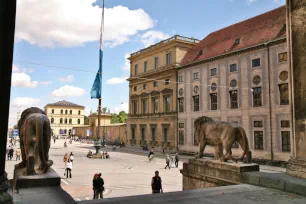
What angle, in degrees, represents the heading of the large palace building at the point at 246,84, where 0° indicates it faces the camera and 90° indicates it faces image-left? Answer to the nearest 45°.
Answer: approximately 45°

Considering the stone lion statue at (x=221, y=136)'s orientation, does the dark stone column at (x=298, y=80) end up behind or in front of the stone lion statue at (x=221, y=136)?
behind

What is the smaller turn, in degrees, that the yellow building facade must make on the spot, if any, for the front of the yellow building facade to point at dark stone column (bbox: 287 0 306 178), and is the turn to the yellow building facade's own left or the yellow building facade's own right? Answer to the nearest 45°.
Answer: approximately 45° to the yellow building facade's own left

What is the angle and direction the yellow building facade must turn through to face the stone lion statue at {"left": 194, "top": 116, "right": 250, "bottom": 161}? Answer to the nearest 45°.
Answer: approximately 45° to its left

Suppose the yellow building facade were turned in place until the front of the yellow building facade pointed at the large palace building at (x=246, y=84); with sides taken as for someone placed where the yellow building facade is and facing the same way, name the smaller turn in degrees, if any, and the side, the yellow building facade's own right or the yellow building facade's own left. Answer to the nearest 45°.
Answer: approximately 90° to the yellow building facade's own left

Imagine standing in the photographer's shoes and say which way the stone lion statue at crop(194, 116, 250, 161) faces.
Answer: facing away from the viewer and to the left of the viewer

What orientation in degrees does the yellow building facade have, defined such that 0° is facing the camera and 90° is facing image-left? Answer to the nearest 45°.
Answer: approximately 45°

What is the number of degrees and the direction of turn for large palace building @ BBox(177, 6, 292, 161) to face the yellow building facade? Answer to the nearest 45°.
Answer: approximately 90° to its right

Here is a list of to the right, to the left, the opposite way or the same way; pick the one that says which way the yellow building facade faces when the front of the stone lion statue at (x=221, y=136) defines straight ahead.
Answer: to the left
